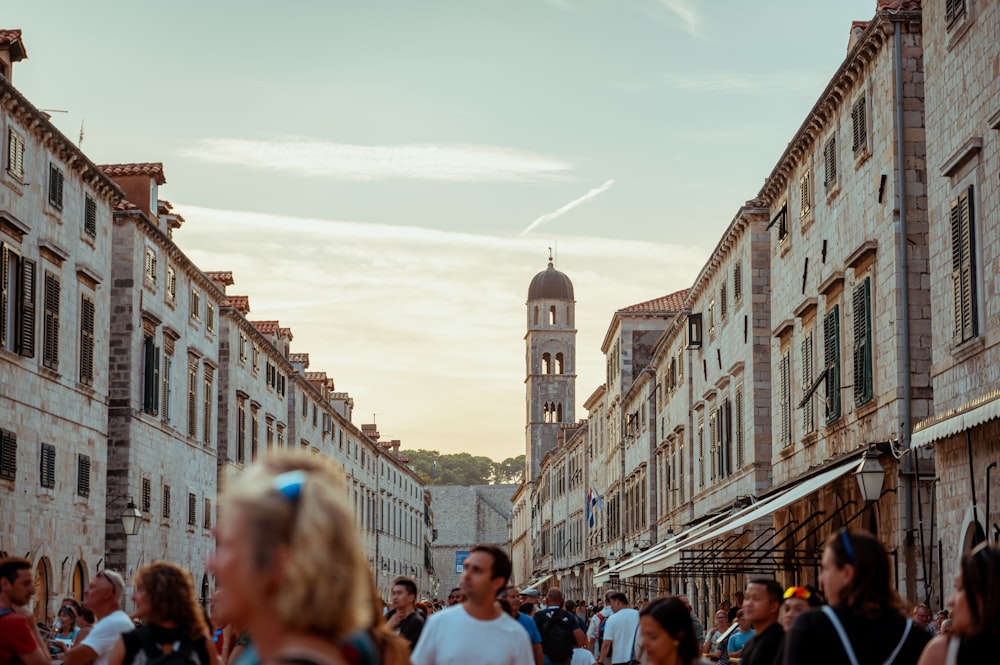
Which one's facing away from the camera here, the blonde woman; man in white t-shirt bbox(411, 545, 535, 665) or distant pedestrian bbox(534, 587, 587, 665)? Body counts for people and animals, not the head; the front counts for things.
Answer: the distant pedestrian

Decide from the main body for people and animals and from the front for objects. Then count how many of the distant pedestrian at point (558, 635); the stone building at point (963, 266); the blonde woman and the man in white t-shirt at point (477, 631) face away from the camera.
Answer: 1

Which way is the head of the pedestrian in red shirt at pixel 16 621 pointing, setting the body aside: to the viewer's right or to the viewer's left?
to the viewer's right

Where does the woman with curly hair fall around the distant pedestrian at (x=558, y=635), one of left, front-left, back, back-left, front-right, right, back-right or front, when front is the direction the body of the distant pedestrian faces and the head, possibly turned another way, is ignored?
back

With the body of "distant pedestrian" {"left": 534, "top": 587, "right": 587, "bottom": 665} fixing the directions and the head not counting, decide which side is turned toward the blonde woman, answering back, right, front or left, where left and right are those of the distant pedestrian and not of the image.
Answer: back

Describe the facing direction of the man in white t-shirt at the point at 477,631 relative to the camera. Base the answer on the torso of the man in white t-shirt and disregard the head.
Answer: toward the camera

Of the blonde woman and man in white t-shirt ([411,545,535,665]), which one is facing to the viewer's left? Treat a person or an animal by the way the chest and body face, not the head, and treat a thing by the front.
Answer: the blonde woman

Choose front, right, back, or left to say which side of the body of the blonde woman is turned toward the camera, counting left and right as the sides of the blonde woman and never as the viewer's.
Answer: left

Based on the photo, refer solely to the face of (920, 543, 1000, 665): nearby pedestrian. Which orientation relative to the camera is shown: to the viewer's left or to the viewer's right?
to the viewer's left

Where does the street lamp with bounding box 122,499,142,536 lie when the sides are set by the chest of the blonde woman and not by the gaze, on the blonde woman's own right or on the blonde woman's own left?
on the blonde woman's own right

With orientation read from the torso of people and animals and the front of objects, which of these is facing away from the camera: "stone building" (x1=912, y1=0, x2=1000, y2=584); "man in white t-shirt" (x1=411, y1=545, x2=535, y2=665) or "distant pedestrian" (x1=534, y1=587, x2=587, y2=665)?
the distant pedestrian

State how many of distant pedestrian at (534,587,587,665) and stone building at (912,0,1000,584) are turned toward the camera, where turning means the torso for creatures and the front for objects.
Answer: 0

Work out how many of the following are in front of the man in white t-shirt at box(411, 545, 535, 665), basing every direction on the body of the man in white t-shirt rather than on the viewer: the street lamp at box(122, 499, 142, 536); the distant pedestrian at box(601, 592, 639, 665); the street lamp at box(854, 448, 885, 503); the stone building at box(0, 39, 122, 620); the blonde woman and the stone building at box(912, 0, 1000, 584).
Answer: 1

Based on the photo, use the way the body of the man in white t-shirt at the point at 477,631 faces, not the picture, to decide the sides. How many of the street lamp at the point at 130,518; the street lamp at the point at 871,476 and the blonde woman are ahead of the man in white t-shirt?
1

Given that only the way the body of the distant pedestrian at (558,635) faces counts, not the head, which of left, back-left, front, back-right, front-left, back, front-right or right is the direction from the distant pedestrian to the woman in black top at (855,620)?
back

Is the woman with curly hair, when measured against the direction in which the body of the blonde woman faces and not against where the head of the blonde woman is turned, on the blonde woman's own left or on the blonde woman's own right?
on the blonde woman's own right

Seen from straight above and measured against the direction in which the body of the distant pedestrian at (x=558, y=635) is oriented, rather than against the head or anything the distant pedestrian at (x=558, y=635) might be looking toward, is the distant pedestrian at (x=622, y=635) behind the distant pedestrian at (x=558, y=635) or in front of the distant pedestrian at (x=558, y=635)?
in front

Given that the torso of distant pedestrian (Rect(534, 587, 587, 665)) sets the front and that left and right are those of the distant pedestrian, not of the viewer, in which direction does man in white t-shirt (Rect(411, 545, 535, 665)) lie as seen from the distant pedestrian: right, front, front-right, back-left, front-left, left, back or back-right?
back

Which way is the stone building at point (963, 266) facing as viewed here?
to the viewer's left

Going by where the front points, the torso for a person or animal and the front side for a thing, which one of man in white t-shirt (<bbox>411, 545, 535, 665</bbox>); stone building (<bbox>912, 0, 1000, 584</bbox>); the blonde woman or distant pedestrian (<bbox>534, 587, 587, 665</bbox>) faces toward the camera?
the man in white t-shirt
